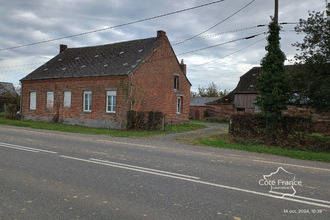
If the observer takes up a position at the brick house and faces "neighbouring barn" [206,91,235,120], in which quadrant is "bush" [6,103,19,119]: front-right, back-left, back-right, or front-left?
back-left

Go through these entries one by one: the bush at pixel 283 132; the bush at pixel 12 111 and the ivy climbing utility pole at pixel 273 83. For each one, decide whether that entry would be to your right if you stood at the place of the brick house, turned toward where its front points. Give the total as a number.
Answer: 1

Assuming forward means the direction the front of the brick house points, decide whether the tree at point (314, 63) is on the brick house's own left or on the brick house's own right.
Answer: on the brick house's own left

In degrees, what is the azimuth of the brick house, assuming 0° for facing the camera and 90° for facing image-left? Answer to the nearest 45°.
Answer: approximately 45°

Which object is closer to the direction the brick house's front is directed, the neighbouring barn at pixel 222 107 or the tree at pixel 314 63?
the tree

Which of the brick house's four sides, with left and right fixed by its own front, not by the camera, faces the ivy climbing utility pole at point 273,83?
left

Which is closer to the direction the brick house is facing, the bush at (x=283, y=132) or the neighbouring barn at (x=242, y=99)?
the bush

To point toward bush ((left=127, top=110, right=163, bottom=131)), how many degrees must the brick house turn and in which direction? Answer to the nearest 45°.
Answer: approximately 45° to its left

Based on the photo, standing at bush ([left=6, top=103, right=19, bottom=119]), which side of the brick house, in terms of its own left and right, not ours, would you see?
right

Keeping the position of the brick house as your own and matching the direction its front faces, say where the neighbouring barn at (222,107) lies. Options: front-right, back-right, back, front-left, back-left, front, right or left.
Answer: back

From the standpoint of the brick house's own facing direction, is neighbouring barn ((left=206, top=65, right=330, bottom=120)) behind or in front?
behind
